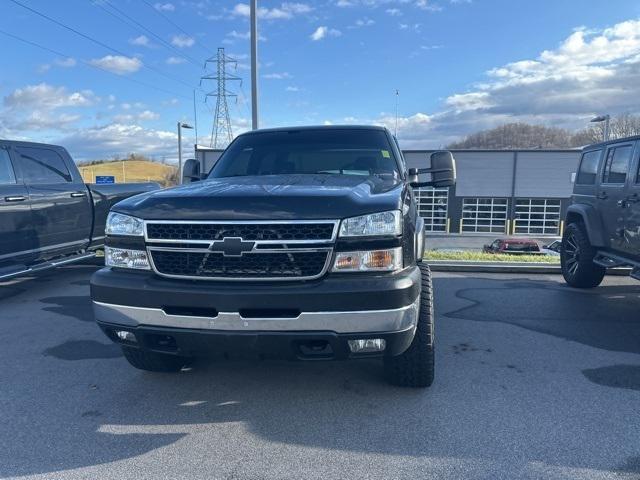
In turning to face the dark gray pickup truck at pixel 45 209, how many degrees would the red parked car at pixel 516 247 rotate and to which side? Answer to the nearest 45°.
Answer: approximately 90° to its left

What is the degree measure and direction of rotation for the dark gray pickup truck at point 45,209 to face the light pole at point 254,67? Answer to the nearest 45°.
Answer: approximately 180°

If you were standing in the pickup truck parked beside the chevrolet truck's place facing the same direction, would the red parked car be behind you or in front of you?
behind

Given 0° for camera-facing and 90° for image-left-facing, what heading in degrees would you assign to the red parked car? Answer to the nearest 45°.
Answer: approximately 90°

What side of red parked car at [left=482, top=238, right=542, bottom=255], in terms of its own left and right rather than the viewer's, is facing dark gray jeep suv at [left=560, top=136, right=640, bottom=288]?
left

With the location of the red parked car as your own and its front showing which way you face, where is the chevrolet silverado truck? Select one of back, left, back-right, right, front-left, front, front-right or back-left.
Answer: left

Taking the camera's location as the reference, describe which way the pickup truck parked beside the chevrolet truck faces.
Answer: facing the viewer and to the left of the viewer

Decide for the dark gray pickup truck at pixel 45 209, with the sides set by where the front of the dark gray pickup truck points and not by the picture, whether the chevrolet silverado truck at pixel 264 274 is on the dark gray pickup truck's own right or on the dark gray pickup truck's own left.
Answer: on the dark gray pickup truck's own left
